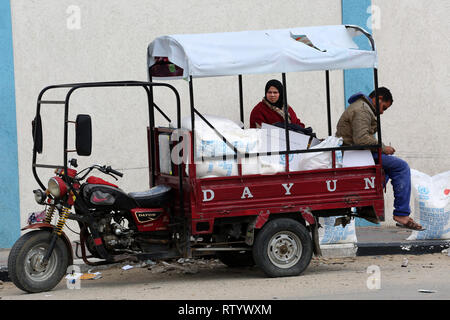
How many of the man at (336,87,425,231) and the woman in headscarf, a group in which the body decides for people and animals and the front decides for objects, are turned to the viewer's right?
1

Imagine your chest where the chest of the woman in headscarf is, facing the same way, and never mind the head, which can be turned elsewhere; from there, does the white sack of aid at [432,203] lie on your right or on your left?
on your left

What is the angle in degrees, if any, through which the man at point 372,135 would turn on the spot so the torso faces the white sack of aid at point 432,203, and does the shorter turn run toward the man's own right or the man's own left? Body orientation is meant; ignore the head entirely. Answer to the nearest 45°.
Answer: approximately 45° to the man's own left

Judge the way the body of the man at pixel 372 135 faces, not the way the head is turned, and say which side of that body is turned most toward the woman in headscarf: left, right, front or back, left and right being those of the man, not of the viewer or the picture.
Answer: back

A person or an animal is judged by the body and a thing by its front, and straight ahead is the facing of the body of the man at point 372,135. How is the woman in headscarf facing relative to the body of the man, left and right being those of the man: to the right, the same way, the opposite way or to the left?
to the right

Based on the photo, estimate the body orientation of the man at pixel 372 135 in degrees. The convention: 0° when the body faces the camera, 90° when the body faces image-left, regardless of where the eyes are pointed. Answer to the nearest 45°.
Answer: approximately 270°

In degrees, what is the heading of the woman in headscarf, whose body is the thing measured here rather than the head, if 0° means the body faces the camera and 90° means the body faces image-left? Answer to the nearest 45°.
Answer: approximately 0°

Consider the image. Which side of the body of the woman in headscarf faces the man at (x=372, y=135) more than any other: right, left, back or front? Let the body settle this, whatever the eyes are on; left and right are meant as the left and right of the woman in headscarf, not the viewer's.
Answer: left
